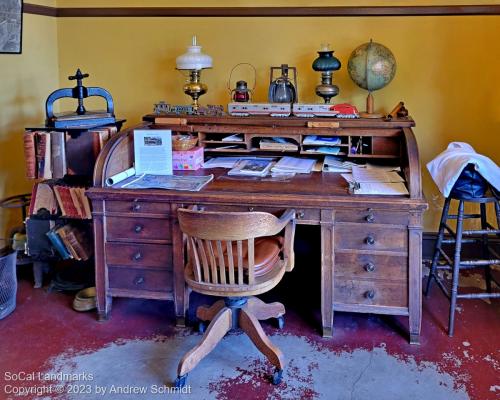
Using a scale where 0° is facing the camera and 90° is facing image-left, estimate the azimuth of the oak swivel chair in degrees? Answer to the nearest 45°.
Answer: approximately 225°

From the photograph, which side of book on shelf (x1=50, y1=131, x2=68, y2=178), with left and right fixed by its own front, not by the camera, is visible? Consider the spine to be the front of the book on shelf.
front

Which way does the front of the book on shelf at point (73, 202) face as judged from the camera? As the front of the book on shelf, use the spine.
facing the viewer

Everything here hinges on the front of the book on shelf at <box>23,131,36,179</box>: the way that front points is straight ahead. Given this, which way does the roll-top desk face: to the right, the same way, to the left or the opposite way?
the same way

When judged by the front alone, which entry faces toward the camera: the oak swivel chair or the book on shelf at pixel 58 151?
the book on shelf

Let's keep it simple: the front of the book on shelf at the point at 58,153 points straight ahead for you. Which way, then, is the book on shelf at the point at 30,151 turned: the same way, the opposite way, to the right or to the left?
the same way

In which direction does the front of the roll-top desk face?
toward the camera

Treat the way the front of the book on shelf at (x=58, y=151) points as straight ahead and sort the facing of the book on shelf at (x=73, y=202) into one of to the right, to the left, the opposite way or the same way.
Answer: the same way

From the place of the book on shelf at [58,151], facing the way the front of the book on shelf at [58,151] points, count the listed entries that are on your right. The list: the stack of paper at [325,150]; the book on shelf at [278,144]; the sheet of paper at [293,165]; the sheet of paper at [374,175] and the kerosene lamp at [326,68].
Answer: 0

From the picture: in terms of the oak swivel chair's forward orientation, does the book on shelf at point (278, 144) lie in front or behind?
in front
